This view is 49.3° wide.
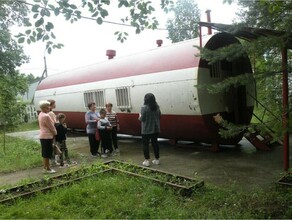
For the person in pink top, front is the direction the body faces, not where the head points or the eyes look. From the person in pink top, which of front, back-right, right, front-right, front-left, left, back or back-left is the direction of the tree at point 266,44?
front-right

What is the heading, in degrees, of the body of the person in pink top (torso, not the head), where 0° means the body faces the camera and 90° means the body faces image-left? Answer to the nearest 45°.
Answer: approximately 270°
